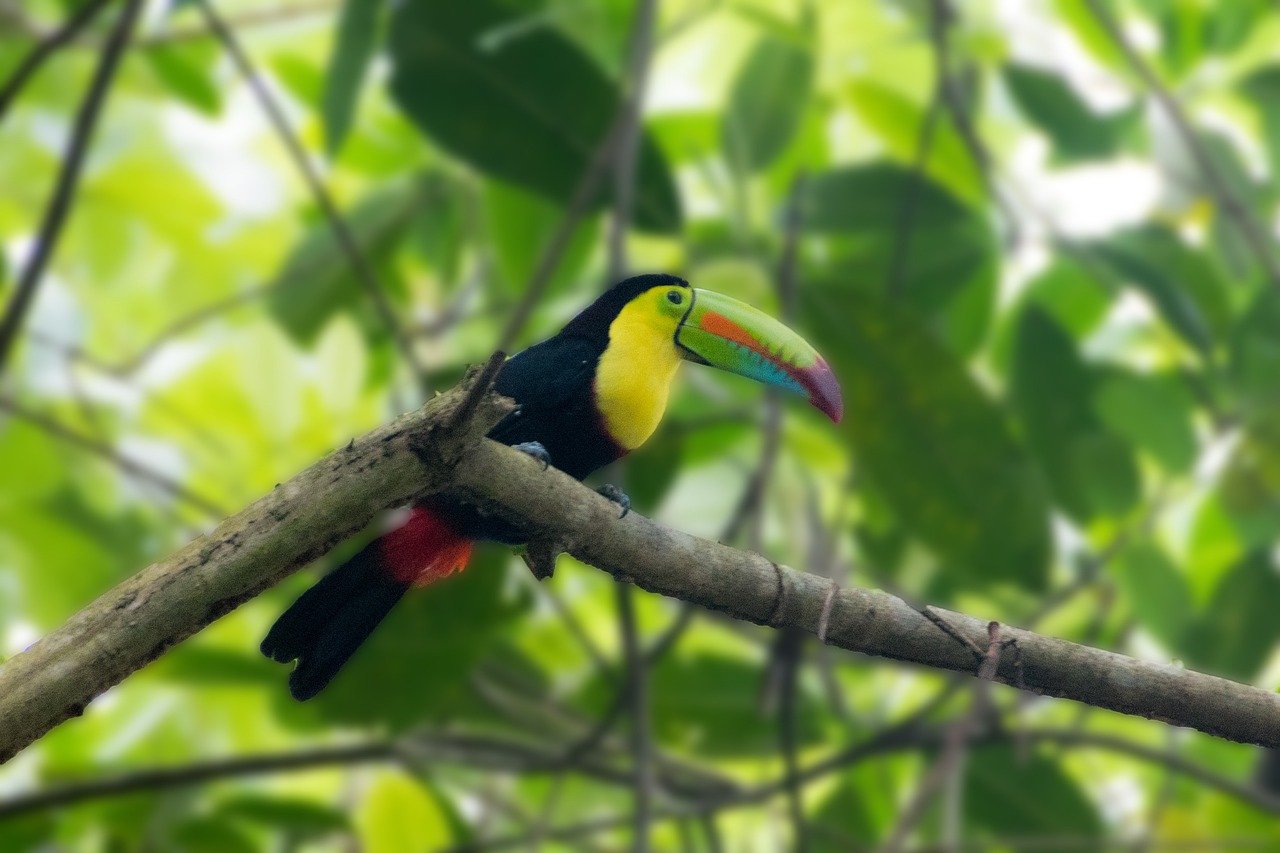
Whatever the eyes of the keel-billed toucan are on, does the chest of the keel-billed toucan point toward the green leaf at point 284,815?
no

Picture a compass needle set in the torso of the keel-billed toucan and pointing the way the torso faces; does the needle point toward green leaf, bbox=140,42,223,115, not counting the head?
no

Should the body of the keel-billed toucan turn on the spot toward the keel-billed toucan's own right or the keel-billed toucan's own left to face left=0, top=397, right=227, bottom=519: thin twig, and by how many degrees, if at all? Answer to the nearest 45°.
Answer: approximately 135° to the keel-billed toucan's own left

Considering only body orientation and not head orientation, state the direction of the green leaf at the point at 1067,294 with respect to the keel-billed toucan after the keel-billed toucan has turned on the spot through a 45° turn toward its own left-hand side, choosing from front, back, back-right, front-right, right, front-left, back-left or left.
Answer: front

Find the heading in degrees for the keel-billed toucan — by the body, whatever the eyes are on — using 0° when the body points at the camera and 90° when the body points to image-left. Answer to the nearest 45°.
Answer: approximately 270°

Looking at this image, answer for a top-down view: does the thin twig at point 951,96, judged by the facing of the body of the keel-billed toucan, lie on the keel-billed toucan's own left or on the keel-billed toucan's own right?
on the keel-billed toucan's own left

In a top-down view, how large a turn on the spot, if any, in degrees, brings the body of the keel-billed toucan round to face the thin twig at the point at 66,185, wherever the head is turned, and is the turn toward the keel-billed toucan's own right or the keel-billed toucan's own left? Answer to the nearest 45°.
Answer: approximately 135° to the keel-billed toucan's own left

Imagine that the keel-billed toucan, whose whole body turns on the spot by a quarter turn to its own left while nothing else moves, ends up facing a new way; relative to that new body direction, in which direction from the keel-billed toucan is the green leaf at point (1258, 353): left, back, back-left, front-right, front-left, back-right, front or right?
front-right

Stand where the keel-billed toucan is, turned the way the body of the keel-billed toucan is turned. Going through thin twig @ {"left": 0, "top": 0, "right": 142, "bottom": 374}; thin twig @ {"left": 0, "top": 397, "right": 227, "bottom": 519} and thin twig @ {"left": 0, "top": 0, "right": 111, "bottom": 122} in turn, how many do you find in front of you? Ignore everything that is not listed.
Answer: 0

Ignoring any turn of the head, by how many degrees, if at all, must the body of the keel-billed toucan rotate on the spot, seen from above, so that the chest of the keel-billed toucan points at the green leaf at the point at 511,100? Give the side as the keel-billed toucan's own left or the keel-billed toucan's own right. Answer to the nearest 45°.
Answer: approximately 90° to the keel-billed toucan's own left

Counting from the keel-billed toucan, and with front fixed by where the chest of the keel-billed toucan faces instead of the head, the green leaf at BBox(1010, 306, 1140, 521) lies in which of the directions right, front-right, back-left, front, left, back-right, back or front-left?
front-left
